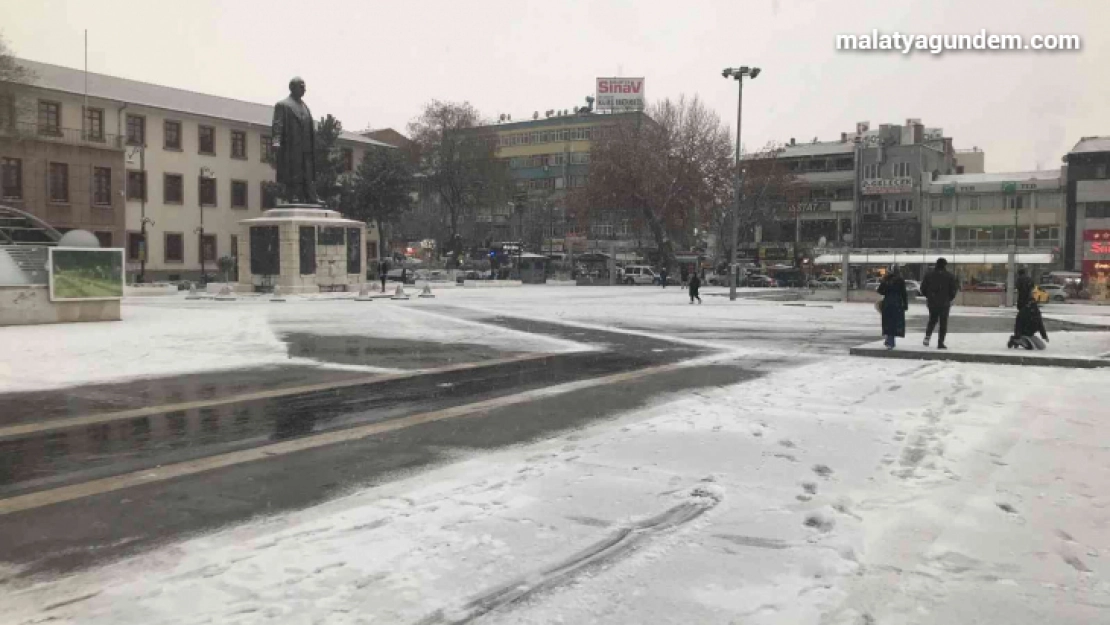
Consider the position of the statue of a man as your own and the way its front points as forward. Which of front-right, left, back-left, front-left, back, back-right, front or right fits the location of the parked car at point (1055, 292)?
front-left

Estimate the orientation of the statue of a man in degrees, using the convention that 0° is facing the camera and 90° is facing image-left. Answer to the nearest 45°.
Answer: approximately 315°

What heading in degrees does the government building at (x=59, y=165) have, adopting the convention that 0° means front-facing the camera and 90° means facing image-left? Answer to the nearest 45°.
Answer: approximately 315°

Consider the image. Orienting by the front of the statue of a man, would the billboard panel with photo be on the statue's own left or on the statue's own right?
on the statue's own right

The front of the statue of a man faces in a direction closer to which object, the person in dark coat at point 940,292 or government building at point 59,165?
the person in dark coat

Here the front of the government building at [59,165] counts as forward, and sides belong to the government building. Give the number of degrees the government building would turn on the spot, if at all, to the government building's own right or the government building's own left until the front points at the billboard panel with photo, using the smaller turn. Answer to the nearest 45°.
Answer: approximately 45° to the government building's own right

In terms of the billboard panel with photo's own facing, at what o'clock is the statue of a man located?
The statue of a man is roughly at 7 o'clock from the billboard panel with photo.

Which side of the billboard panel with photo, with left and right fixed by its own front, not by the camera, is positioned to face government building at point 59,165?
back

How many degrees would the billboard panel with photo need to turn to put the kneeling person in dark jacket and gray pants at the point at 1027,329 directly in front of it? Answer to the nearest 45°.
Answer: approximately 45° to its left
